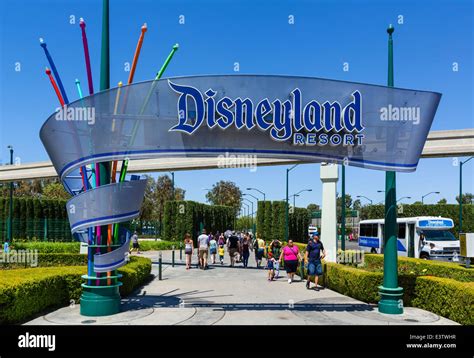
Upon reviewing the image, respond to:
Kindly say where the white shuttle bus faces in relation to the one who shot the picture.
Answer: facing the viewer and to the right of the viewer

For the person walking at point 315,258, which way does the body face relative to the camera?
toward the camera

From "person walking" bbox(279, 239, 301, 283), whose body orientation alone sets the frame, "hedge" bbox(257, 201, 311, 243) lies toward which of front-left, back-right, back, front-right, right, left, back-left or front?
back

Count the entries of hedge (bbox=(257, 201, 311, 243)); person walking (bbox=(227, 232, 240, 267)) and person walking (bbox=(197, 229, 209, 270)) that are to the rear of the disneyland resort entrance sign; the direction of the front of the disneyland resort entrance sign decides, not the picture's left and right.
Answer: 3

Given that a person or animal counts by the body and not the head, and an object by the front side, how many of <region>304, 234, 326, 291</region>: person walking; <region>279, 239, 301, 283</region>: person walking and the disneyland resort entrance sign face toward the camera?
3

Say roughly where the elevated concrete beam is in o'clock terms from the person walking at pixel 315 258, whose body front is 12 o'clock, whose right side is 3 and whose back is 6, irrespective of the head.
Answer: The elevated concrete beam is roughly at 7 o'clock from the person walking.

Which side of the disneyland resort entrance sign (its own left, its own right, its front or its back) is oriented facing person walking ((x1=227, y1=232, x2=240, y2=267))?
back
